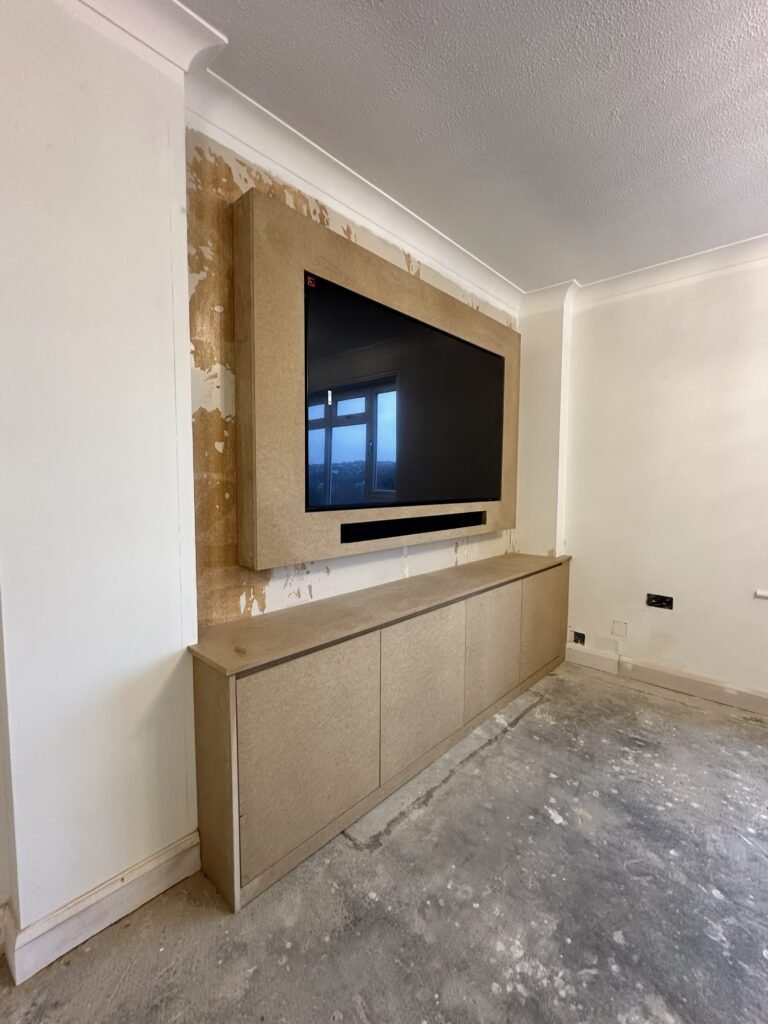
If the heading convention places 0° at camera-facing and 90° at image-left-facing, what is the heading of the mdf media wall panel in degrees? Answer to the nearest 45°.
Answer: approximately 315°
